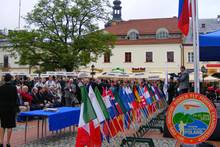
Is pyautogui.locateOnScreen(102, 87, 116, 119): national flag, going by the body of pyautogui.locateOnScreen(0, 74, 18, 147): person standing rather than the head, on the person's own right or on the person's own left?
on the person's own right

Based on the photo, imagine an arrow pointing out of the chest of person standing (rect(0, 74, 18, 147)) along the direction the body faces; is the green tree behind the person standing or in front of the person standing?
in front

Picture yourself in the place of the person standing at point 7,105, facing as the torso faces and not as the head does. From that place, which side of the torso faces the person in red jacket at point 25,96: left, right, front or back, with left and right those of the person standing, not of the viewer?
front

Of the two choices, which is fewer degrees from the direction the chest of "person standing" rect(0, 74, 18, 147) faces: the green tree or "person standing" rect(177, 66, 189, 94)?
the green tree

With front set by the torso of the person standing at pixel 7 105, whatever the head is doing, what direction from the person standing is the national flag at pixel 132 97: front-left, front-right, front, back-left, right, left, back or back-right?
right

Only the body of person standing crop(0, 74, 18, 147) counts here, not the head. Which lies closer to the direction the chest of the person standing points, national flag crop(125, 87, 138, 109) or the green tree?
the green tree

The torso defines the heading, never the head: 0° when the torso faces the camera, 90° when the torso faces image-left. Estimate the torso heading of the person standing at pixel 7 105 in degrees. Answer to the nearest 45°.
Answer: approximately 180°

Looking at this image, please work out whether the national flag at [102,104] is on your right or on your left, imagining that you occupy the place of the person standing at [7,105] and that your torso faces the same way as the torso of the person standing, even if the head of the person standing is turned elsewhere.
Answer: on your right

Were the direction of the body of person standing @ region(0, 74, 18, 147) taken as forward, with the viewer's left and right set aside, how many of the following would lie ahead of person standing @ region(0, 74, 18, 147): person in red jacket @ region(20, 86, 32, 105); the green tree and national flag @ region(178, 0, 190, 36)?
2
